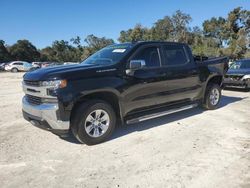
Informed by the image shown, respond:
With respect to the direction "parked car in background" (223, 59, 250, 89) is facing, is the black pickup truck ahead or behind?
ahead

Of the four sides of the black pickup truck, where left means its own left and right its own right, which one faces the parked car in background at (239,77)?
back

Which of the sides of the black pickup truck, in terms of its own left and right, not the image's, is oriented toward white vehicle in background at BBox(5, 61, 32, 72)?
right

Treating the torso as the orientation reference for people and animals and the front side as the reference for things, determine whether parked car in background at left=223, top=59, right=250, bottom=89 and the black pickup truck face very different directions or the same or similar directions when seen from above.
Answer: same or similar directions

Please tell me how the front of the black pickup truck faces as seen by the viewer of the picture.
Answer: facing the viewer and to the left of the viewer

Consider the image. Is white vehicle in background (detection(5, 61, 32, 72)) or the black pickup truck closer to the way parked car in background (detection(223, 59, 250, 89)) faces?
the black pickup truck

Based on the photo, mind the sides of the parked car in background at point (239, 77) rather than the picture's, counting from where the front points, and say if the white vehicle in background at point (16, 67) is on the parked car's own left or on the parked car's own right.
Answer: on the parked car's own right

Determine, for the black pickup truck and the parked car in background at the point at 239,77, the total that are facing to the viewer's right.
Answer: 0
